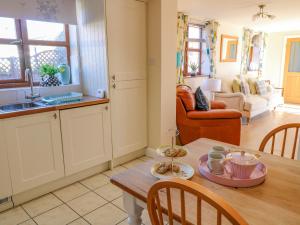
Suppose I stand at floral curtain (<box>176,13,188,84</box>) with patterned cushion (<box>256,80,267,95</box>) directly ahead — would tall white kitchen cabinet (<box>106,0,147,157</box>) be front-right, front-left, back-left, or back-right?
back-right

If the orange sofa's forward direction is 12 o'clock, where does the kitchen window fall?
The kitchen window is roughly at 5 o'clock from the orange sofa.

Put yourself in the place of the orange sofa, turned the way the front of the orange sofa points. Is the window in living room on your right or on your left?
on your left

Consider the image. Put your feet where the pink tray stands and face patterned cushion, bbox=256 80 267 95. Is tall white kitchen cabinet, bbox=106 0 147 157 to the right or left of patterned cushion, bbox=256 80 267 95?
left

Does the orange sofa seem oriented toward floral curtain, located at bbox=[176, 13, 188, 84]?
no

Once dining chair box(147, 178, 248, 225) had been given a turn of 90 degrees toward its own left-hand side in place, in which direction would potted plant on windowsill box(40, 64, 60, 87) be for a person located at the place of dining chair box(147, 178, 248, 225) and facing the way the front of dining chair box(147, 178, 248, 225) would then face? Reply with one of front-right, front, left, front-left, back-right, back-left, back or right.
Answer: front

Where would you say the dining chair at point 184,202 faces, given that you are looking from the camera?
facing away from the viewer and to the right of the viewer

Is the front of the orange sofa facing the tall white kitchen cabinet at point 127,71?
no

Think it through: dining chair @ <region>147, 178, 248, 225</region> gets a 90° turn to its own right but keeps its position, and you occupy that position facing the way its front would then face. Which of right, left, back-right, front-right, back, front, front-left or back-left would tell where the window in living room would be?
back-left

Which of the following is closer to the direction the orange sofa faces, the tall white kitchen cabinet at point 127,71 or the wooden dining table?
the wooden dining table

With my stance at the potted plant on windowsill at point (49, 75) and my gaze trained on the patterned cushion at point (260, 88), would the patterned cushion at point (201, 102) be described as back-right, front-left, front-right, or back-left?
front-right

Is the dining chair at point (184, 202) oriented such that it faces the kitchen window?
no

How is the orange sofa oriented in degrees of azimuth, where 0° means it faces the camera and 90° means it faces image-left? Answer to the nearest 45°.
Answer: approximately 270°
